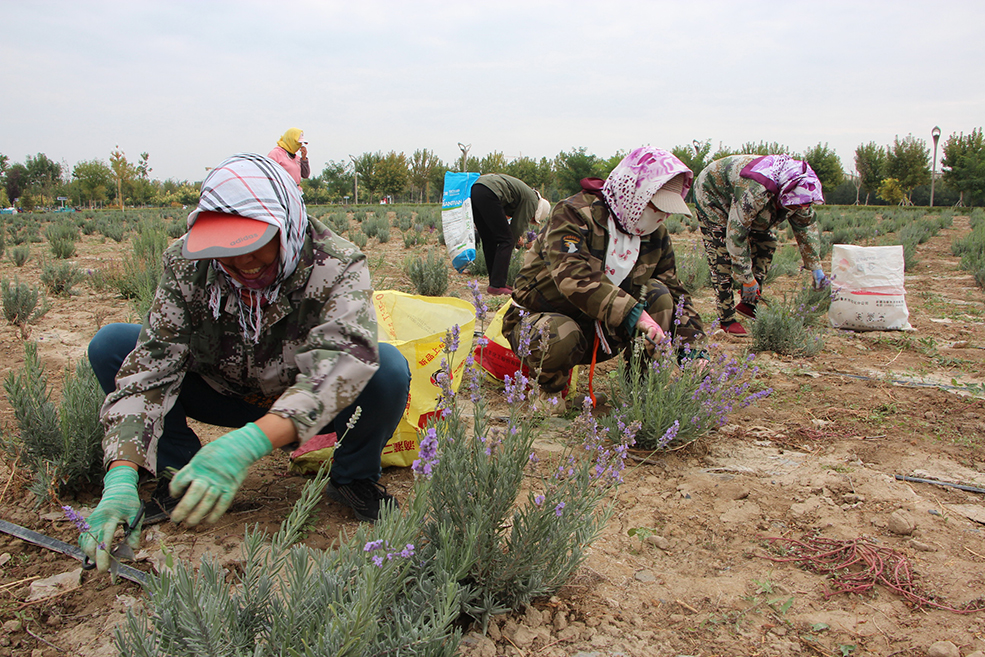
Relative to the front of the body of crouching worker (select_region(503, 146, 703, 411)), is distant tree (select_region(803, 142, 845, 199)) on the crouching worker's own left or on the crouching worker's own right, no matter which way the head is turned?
on the crouching worker's own left

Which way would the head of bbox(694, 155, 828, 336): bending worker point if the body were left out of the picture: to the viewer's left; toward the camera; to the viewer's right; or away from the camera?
to the viewer's right

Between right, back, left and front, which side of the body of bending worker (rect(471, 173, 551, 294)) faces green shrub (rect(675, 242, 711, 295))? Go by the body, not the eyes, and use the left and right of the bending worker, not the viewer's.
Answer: front

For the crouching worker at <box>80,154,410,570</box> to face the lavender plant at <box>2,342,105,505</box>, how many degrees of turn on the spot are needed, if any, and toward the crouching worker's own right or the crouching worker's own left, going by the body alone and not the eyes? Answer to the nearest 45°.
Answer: approximately 135° to the crouching worker's own right

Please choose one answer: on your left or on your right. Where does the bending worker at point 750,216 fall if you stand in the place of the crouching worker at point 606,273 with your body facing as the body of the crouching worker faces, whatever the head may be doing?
on your left

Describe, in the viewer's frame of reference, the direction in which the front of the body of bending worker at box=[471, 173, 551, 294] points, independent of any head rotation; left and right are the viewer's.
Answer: facing to the right of the viewer

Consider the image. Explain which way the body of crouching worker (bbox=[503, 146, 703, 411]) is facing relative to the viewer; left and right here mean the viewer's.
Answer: facing the viewer and to the right of the viewer

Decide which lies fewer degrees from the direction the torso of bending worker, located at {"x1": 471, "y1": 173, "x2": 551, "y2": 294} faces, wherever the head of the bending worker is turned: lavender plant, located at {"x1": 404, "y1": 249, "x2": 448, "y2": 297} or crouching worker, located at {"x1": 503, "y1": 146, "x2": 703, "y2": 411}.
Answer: the crouching worker

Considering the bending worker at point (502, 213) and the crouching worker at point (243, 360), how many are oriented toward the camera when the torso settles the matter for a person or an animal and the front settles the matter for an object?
1

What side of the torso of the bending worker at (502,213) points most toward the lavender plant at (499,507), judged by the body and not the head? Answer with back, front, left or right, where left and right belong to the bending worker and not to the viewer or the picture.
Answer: right

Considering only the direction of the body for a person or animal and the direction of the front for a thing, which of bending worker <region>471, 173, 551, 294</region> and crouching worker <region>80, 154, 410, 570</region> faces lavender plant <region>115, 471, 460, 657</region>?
the crouching worker
